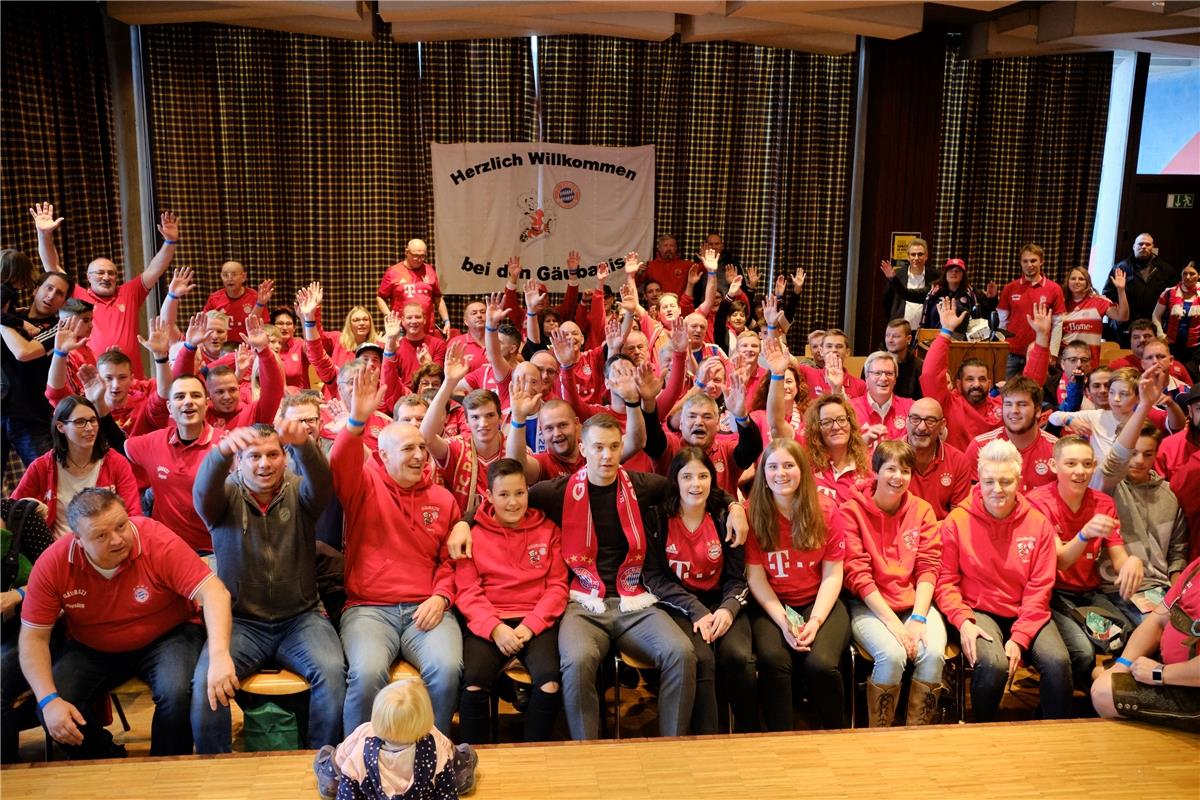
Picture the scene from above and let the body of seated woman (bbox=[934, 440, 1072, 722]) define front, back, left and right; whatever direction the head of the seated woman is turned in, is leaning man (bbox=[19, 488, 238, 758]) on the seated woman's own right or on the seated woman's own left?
on the seated woman's own right

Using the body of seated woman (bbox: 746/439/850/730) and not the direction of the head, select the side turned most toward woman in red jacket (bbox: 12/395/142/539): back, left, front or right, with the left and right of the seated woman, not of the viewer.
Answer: right

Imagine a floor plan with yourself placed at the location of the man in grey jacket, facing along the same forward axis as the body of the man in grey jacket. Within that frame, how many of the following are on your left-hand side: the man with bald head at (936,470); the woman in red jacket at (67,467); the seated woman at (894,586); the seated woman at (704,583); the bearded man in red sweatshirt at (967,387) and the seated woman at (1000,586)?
5

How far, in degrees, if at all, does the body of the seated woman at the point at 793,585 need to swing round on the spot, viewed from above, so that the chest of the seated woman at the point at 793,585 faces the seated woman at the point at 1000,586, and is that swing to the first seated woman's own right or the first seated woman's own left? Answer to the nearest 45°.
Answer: approximately 90° to the first seated woman's own left

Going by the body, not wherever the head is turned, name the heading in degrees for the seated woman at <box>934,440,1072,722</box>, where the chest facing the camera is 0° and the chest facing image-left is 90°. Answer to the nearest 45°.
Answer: approximately 0°

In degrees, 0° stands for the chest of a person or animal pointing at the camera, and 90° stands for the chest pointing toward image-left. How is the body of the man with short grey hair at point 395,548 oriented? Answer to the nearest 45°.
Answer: approximately 0°

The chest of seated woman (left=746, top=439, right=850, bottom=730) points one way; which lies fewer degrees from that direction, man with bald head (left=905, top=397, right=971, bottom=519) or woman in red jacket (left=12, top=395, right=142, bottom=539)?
the woman in red jacket

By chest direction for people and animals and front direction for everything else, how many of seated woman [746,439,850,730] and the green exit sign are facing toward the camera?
2

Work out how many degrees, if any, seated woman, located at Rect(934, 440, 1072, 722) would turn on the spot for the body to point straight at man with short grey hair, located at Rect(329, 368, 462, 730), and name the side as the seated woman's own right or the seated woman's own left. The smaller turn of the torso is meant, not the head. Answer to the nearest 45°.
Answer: approximately 45° to the seated woman's own right
